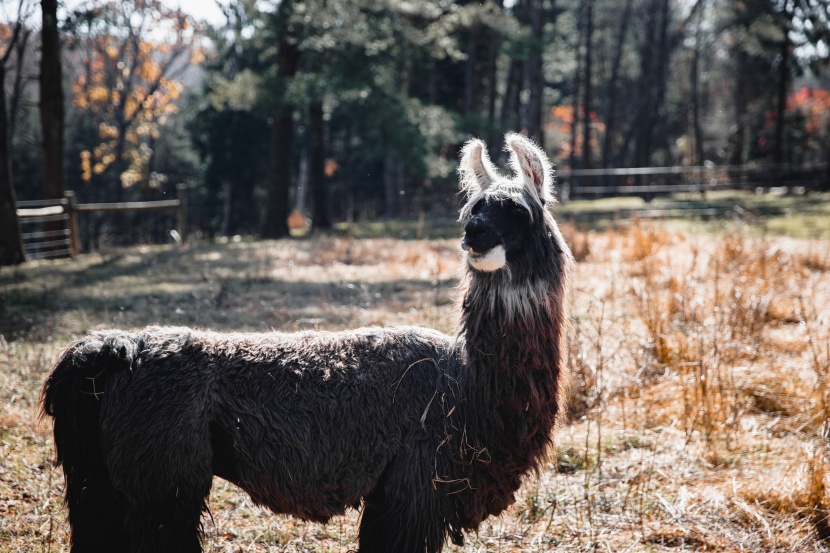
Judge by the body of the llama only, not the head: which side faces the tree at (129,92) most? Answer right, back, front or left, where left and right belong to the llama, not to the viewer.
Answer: left

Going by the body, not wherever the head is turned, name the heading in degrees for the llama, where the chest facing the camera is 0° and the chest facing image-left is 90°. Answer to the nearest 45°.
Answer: approximately 270°

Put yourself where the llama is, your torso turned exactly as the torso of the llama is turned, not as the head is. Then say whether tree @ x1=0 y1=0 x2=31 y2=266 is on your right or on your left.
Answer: on your left
